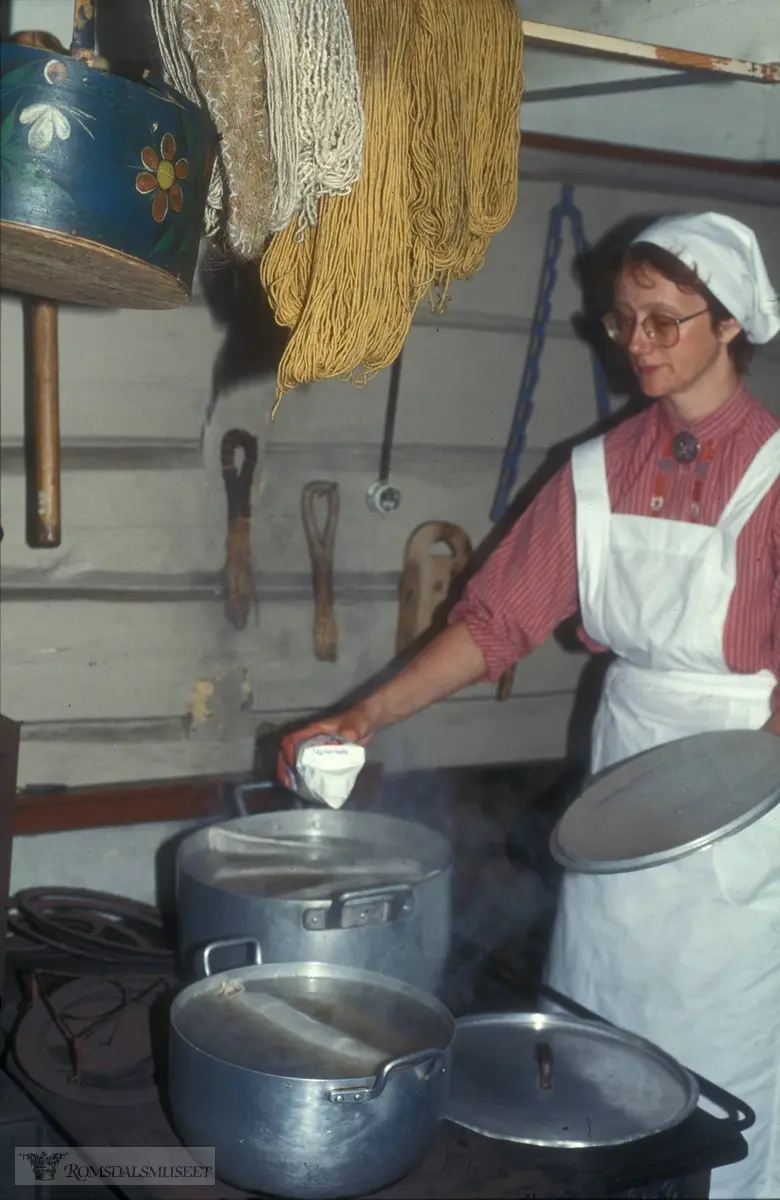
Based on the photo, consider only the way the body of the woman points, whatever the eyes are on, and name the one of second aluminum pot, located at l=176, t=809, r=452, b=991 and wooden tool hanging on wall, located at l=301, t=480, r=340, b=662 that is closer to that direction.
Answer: the second aluminum pot

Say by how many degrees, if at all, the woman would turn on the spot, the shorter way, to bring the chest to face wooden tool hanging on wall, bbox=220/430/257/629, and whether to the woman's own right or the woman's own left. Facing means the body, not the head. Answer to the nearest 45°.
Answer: approximately 90° to the woman's own right

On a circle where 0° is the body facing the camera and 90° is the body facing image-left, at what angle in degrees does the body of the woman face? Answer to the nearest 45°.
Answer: approximately 45°

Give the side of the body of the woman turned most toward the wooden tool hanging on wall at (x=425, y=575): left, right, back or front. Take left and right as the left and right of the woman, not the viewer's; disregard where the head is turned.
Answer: right

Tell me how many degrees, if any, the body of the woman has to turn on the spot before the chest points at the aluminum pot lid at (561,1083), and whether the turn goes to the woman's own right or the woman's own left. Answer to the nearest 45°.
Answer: approximately 45° to the woman's own left

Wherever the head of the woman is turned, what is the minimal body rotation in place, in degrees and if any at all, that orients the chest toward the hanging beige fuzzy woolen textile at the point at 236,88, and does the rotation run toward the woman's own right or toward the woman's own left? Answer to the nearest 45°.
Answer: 0° — they already face it
